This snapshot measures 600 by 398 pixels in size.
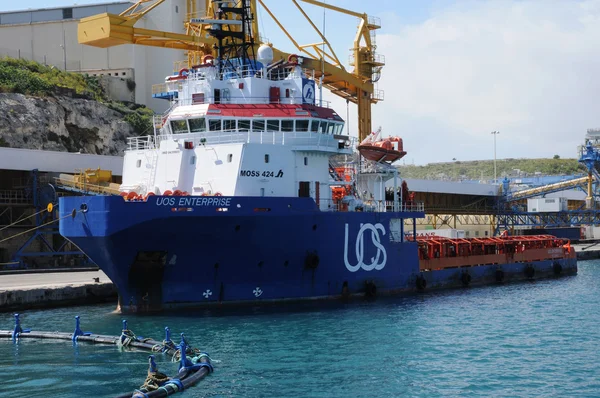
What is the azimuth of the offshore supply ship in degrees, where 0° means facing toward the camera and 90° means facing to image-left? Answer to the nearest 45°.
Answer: approximately 45°

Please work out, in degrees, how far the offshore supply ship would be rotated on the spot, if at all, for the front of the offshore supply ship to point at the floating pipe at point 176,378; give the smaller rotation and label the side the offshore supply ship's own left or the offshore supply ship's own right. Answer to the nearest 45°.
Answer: approximately 45° to the offshore supply ship's own left
